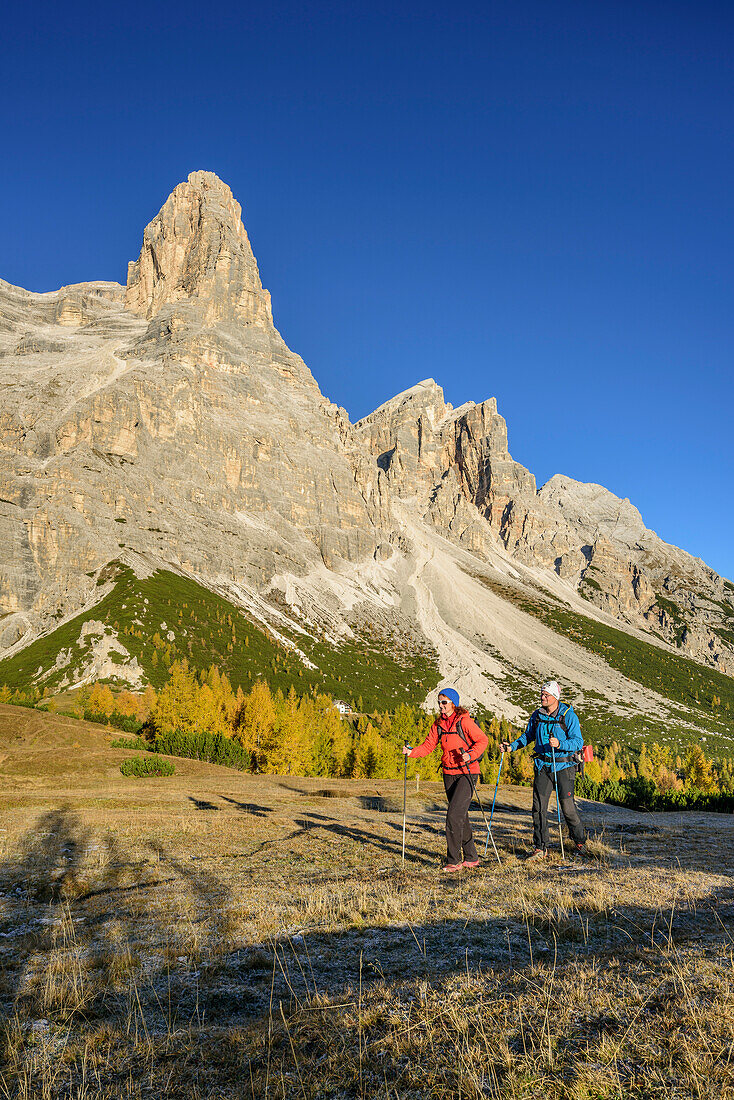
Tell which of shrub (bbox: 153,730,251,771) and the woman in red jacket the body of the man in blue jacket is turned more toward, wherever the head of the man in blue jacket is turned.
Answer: the woman in red jacket

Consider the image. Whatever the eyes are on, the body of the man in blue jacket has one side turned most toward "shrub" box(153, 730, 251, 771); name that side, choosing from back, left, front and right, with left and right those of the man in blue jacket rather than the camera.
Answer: right

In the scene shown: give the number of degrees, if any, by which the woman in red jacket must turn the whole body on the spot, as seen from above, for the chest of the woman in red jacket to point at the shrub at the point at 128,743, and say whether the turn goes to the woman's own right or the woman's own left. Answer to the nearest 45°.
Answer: approximately 90° to the woman's own right

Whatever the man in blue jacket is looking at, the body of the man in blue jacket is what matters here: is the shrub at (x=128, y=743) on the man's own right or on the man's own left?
on the man's own right

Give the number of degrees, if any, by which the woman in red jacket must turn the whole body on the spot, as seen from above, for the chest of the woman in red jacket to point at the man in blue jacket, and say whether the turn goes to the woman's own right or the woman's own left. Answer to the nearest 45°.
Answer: approximately 180°

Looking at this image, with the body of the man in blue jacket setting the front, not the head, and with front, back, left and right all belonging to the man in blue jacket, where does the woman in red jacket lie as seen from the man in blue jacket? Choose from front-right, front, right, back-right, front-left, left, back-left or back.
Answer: front

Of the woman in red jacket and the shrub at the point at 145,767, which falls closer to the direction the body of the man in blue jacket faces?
the woman in red jacket

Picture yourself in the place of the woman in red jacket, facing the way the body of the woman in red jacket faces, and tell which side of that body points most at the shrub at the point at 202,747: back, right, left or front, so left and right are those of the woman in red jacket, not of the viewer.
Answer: right

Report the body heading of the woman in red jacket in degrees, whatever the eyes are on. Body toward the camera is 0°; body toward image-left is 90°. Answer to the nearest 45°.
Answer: approximately 45°

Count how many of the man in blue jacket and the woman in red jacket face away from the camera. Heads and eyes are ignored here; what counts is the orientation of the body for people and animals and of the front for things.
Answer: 0

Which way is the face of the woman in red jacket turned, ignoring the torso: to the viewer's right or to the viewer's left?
to the viewer's left
